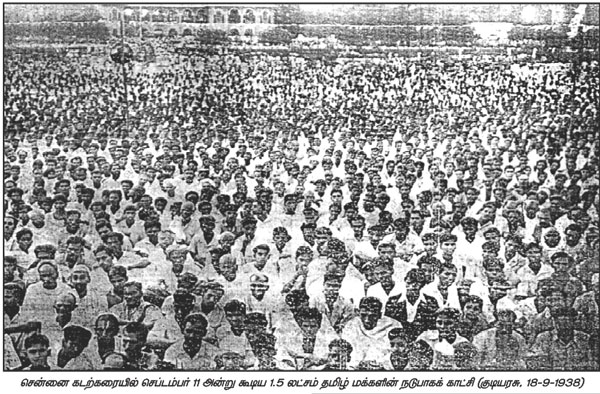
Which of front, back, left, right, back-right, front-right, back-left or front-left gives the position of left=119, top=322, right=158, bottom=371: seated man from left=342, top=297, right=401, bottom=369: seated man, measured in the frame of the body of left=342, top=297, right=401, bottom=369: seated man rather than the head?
right

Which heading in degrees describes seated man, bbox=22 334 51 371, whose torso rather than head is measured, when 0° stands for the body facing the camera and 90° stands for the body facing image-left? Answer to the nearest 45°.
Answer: approximately 0°

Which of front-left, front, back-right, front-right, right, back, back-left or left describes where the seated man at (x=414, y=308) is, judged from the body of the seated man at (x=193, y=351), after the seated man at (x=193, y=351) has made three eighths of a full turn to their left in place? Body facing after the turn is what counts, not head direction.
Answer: front-right

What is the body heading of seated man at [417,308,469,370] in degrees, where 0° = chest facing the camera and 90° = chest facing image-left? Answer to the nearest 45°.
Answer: approximately 0°

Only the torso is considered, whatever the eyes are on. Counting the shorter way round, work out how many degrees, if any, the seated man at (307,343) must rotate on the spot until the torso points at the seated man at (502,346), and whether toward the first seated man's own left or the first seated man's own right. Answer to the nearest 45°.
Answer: approximately 90° to the first seated man's own left

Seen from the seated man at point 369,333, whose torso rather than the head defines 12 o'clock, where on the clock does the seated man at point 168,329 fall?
the seated man at point 168,329 is roughly at 3 o'clock from the seated man at point 369,333.

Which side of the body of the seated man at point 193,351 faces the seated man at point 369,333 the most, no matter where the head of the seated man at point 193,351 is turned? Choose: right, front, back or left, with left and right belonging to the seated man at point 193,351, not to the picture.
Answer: left
